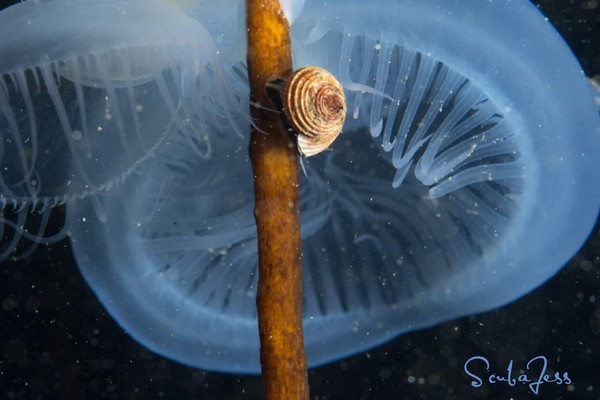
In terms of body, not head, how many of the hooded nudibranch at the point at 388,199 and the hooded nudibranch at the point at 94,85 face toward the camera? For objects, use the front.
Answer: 2

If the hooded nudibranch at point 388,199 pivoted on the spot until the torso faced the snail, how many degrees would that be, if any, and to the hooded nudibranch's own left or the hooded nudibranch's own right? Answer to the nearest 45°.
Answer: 0° — it already faces it

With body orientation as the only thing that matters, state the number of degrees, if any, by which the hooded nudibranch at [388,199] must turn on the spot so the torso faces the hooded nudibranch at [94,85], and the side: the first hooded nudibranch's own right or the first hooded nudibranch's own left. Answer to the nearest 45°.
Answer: approximately 45° to the first hooded nudibranch's own right

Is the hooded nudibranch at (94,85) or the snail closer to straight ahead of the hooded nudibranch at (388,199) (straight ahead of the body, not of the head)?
the snail
